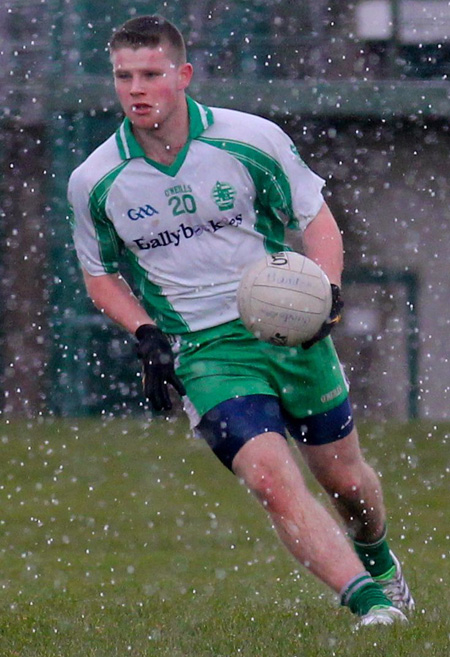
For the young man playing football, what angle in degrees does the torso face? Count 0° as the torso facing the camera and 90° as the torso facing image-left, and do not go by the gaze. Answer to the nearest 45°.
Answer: approximately 0°
